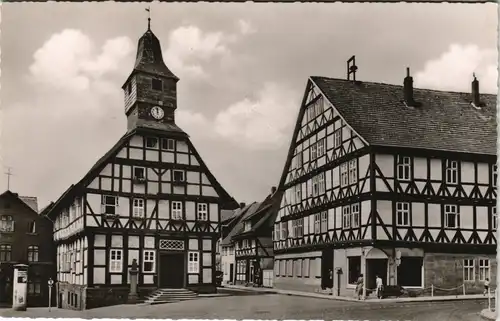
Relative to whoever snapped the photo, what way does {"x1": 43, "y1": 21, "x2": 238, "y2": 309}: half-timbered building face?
facing the viewer

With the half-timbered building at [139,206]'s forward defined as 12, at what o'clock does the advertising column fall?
The advertising column is roughly at 3 o'clock from the half-timbered building.

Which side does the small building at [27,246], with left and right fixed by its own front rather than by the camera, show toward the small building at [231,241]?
left

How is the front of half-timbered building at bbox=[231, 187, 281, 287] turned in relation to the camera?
facing the viewer and to the left of the viewer

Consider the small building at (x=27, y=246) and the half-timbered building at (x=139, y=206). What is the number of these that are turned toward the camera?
2

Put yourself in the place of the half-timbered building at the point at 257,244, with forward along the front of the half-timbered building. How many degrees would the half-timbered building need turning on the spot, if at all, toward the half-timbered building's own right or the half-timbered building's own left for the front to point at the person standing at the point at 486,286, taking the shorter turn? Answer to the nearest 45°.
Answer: approximately 135° to the half-timbered building's own left

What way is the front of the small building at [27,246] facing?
toward the camera

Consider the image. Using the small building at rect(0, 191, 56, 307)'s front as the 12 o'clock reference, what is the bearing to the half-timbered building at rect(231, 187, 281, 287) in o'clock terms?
The half-timbered building is roughly at 9 o'clock from the small building.

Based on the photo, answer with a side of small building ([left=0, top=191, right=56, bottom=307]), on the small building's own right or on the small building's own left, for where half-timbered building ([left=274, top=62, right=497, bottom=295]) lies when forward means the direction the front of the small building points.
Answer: on the small building's own left

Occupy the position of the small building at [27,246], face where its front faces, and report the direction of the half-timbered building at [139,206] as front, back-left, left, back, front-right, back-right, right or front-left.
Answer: left
